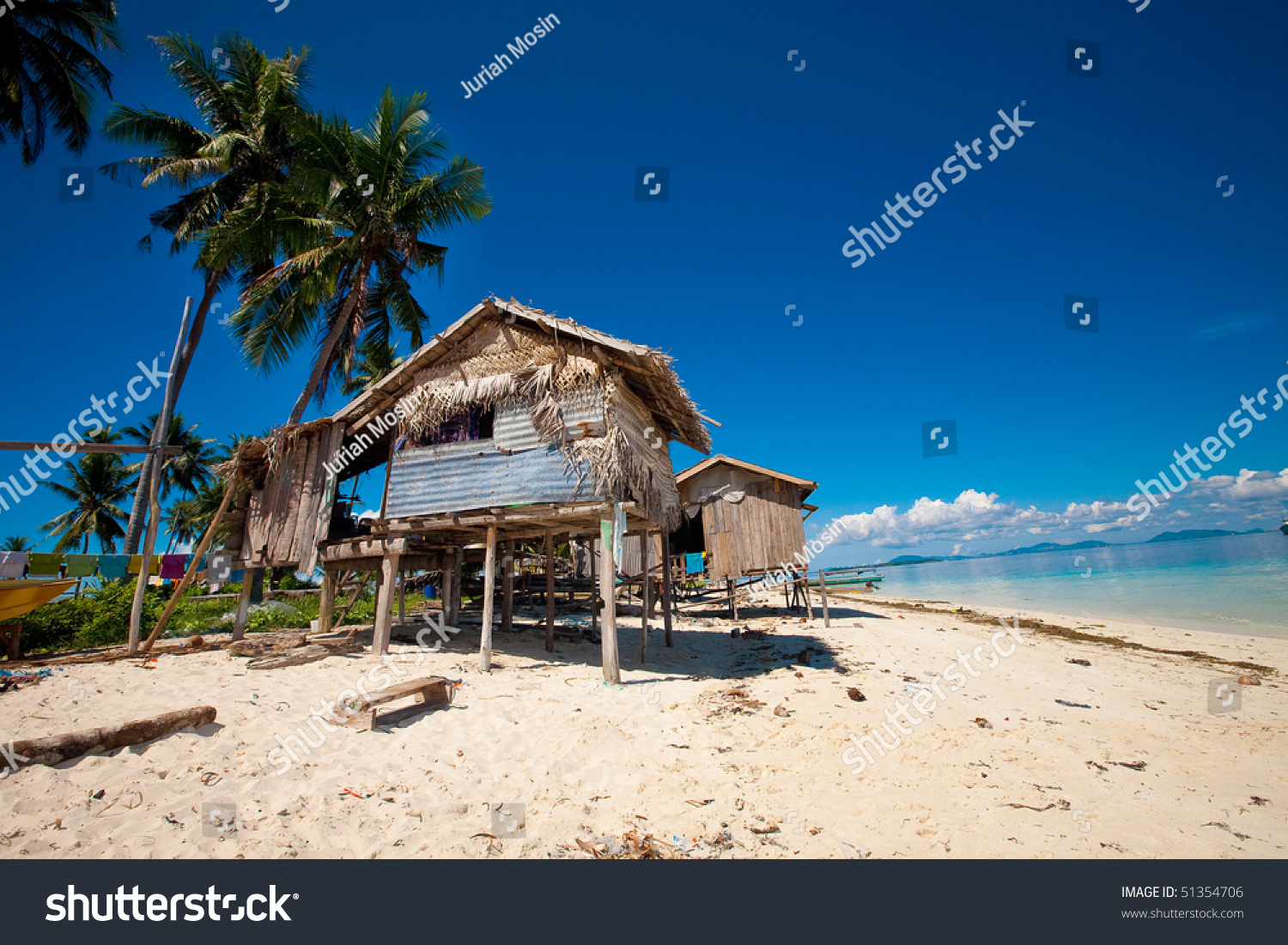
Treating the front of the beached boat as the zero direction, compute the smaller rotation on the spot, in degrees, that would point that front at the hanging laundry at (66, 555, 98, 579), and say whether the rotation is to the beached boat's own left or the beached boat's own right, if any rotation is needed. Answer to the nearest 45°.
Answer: approximately 90° to the beached boat's own left

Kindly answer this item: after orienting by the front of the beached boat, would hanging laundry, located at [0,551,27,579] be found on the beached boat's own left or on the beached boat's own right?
on the beached boat's own left

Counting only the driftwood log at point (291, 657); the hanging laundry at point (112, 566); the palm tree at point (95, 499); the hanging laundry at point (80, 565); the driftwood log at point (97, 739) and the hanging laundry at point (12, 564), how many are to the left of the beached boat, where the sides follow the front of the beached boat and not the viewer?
4

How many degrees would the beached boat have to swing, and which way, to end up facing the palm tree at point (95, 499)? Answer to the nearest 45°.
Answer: approximately 90° to its left

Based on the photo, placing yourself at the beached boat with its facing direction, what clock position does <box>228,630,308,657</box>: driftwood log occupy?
The driftwood log is roughly at 1 o'clock from the beached boat.

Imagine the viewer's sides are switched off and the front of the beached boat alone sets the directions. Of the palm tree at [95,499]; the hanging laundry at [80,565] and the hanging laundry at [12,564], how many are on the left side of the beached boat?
3

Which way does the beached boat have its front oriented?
to the viewer's right

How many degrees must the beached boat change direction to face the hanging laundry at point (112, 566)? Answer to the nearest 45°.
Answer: approximately 90° to its left

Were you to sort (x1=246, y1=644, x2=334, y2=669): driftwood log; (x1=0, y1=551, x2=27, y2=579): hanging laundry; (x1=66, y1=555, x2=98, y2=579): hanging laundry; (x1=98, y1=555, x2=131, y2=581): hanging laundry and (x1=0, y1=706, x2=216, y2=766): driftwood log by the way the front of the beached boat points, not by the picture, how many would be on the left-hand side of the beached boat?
3
